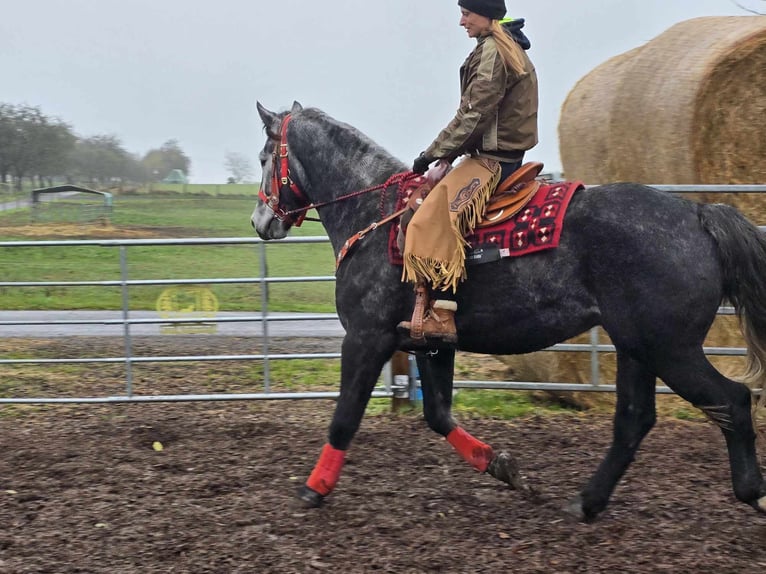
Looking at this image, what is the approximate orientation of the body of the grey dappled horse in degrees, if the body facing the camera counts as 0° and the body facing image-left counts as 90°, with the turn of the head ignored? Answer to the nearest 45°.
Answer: approximately 90°

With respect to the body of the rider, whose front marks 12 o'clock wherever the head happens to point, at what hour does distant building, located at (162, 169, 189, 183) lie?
The distant building is roughly at 2 o'clock from the rider.

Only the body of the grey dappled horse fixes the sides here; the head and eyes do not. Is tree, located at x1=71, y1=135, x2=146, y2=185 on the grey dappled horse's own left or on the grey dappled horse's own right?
on the grey dappled horse's own right

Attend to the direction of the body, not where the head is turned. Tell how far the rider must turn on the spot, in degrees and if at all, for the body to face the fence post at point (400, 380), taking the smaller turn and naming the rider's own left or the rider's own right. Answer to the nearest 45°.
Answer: approximately 90° to the rider's own right

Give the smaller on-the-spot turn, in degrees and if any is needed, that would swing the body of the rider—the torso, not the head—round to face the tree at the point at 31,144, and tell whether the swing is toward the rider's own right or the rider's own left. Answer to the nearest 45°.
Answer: approximately 45° to the rider's own right

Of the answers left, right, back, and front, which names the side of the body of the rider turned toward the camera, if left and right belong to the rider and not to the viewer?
left

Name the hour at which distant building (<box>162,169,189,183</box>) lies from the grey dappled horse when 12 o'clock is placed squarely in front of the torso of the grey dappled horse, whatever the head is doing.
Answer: The distant building is roughly at 2 o'clock from the grey dappled horse.

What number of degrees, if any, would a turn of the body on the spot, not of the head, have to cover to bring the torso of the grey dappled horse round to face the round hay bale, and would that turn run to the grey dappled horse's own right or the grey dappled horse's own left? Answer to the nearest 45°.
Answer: approximately 135° to the grey dappled horse's own right

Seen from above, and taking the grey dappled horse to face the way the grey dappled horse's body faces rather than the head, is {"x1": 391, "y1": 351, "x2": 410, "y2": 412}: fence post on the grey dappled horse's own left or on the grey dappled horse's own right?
on the grey dappled horse's own right
